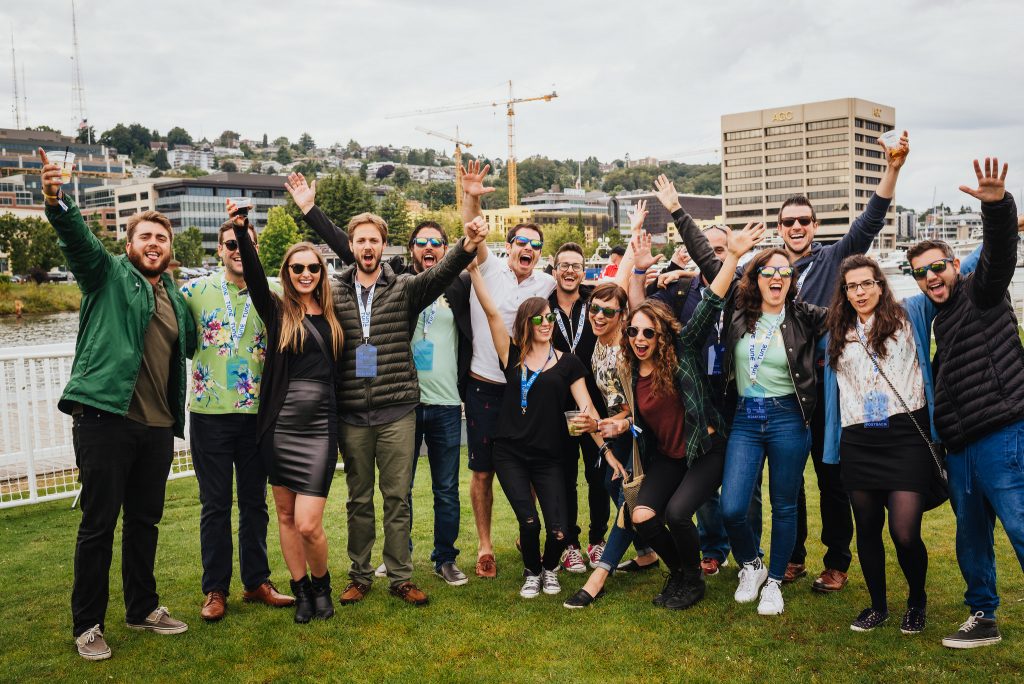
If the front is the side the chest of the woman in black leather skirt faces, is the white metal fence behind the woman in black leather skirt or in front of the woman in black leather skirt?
behind

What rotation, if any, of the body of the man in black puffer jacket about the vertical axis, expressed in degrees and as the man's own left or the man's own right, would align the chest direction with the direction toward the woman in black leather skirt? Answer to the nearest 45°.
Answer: approximately 45° to the man's own right

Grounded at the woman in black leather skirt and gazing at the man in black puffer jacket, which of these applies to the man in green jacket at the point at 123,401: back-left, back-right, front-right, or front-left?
back-right

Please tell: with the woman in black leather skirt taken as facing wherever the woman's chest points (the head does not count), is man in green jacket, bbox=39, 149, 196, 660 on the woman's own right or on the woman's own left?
on the woman's own right

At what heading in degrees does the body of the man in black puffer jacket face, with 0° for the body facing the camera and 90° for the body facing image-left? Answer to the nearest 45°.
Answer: approximately 45°

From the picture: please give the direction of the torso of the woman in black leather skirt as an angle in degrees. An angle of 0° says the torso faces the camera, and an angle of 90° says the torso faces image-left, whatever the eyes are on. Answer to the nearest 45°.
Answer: approximately 0°
